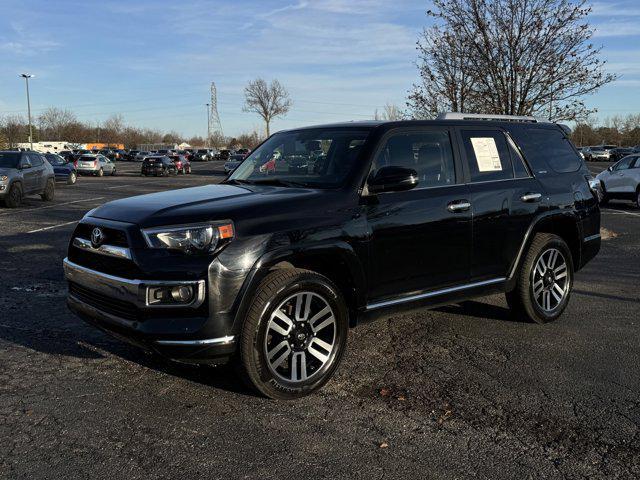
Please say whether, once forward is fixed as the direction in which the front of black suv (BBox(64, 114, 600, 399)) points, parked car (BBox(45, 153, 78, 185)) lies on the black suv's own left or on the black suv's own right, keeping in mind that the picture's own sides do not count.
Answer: on the black suv's own right

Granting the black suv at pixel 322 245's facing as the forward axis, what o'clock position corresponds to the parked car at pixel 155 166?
The parked car is roughly at 4 o'clock from the black suv.

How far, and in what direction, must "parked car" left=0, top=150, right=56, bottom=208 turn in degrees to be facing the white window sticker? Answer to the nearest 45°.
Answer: approximately 45° to its left

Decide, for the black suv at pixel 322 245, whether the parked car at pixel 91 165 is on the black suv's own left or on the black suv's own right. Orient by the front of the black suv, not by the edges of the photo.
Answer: on the black suv's own right

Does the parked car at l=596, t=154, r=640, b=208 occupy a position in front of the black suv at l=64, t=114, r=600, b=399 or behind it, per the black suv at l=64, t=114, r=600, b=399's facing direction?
behind

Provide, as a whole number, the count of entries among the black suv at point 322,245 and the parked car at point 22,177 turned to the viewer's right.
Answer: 0

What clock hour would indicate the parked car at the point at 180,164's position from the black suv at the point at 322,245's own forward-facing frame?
The parked car is roughly at 4 o'clock from the black suv.

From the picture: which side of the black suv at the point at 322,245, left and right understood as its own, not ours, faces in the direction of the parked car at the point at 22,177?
right

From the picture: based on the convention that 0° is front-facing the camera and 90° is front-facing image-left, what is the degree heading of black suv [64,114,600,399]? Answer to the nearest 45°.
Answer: approximately 45°

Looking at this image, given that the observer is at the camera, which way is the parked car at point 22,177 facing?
facing the viewer and to the left of the viewer
